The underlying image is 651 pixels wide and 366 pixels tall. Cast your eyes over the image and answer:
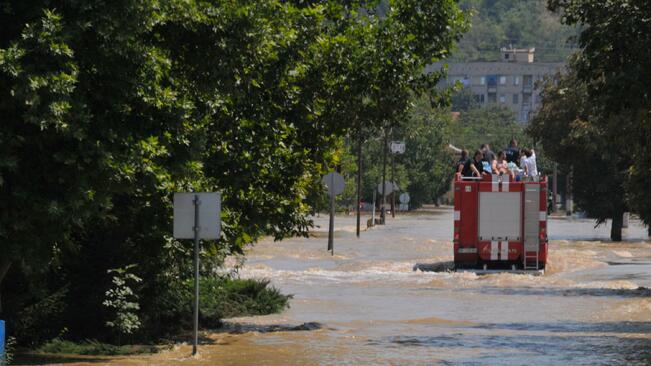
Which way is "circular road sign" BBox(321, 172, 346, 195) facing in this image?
away from the camera

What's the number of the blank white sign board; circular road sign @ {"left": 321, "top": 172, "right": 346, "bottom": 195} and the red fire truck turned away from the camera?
3

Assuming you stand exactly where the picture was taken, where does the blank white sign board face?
facing away from the viewer

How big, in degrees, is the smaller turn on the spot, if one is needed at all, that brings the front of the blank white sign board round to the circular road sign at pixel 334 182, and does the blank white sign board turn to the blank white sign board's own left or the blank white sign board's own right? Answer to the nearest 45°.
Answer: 0° — it already faces it

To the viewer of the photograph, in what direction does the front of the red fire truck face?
facing away from the viewer
